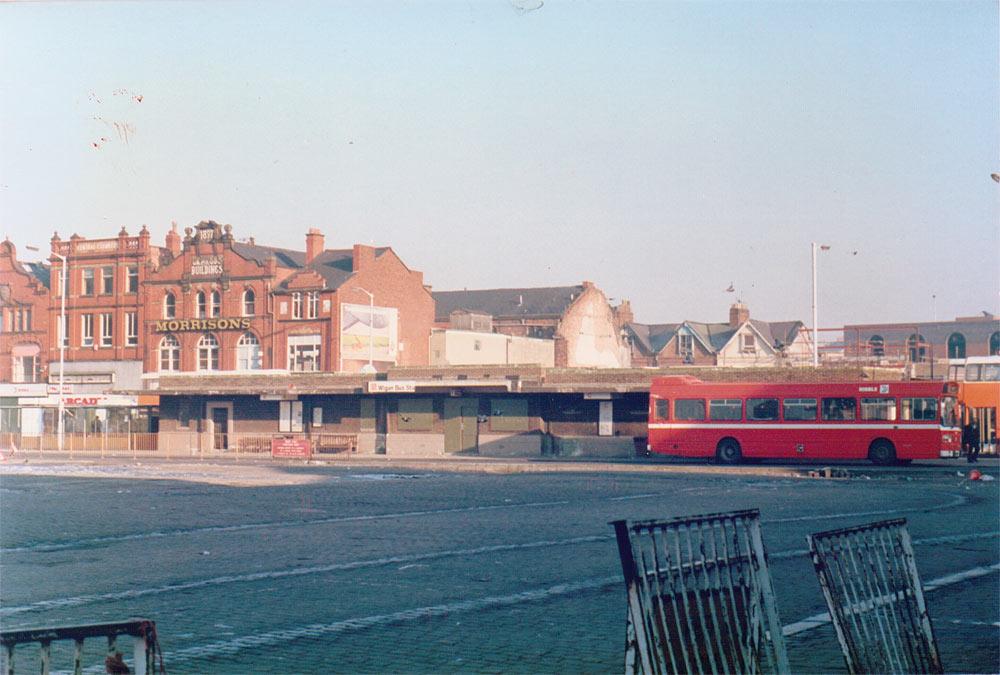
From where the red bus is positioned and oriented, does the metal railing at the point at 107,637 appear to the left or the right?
on its right

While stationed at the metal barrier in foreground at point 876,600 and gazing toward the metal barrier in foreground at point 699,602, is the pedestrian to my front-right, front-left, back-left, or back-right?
back-right

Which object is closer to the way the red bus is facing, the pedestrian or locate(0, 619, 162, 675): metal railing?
the pedestrian

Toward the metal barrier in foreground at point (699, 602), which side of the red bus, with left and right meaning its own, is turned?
right

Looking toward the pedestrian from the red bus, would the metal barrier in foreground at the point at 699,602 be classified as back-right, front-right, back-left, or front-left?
back-right

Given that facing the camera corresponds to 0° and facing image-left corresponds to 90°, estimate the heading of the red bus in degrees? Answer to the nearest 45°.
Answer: approximately 270°

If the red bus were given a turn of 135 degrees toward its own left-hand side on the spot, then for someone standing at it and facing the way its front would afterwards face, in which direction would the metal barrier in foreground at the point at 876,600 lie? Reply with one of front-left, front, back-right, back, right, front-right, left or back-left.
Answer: back-left

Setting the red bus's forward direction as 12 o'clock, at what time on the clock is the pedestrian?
The pedestrian is roughly at 11 o'clock from the red bus.
